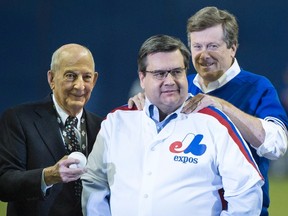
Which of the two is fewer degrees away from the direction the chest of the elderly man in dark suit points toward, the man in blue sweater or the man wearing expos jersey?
the man wearing expos jersey

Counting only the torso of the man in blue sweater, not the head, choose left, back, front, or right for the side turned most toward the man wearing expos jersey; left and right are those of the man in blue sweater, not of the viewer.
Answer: front

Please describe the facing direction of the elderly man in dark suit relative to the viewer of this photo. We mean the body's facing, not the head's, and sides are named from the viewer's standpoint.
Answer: facing the viewer and to the right of the viewer

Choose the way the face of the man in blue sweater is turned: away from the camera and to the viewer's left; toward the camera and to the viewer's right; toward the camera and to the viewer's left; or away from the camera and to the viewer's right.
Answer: toward the camera and to the viewer's left

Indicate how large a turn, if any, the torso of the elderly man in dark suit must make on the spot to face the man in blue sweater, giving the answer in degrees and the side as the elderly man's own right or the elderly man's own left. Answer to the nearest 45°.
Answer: approximately 45° to the elderly man's own left

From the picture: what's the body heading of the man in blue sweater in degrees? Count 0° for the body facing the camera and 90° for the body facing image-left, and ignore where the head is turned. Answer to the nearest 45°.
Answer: approximately 45°

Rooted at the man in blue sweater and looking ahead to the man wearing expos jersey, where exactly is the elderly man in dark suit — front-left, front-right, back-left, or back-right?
front-right

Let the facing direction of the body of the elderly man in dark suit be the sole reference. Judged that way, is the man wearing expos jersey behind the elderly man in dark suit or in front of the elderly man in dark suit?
in front

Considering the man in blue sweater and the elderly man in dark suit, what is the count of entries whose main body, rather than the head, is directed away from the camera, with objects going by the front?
0

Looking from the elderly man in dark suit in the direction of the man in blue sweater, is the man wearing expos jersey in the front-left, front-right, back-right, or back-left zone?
front-right

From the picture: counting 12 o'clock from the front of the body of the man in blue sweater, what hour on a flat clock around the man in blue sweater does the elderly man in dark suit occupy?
The elderly man in dark suit is roughly at 1 o'clock from the man in blue sweater.
